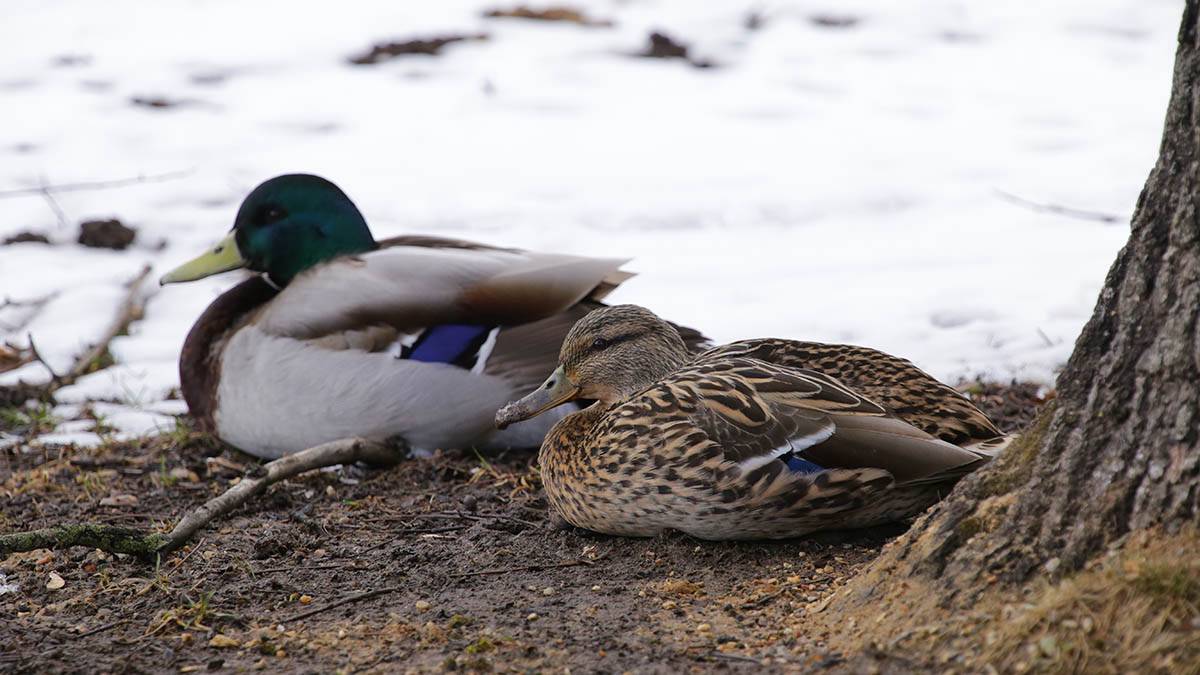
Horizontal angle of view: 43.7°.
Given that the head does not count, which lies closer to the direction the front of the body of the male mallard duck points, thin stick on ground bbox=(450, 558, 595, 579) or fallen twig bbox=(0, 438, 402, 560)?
the fallen twig

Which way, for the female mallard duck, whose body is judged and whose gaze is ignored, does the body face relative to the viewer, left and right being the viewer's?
facing to the left of the viewer

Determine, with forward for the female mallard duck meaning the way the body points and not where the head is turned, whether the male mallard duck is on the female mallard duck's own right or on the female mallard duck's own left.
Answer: on the female mallard duck's own right

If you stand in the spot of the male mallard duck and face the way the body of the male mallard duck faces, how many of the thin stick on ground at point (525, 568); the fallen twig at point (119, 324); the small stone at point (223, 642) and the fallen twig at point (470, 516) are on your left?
3

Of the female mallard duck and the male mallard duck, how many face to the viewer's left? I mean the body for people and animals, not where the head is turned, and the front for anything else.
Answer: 2

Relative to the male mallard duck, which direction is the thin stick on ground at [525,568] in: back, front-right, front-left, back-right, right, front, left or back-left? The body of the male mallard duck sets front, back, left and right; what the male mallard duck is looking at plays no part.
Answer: left

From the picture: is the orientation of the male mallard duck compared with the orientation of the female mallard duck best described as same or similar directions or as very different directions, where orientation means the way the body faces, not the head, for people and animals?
same or similar directions

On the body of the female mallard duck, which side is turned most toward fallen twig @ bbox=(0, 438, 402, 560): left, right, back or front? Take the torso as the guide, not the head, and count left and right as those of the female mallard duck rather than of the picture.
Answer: front

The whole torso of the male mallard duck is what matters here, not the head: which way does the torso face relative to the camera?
to the viewer's left

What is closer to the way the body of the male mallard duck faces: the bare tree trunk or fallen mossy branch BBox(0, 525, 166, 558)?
the fallen mossy branch

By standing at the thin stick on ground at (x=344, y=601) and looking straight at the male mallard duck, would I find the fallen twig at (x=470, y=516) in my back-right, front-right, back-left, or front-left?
front-right

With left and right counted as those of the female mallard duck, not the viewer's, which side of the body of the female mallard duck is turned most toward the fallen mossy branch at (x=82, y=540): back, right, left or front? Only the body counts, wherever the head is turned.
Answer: front

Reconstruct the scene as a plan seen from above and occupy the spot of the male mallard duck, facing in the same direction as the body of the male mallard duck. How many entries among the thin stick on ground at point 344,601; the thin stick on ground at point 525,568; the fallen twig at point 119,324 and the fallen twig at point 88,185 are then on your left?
2

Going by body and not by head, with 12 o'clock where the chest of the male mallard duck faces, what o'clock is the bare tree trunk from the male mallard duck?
The bare tree trunk is roughly at 8 o'clock from the male mallard duck.

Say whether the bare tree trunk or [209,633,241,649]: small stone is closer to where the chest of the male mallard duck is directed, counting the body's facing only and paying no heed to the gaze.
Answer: the small stone

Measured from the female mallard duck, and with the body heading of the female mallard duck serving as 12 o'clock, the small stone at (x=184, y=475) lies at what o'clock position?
The small stone is roughly at 1 o'clock from the female mallard duck.
